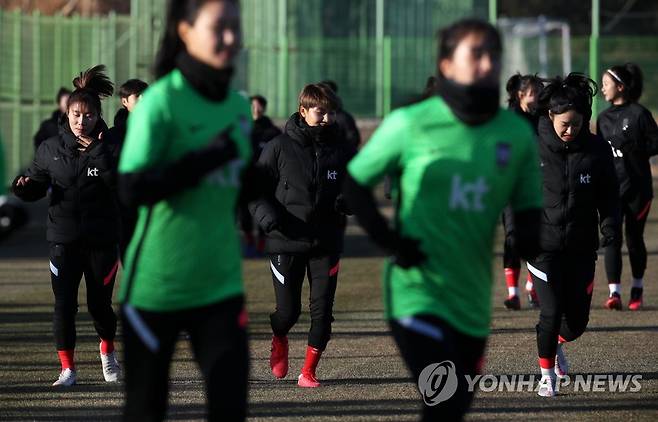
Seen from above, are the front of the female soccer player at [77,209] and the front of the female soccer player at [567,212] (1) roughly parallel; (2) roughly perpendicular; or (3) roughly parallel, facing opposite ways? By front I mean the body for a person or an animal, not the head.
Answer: roughly parallel

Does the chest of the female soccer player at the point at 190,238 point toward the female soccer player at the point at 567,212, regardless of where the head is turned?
no

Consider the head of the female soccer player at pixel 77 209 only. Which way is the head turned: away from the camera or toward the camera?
toward the camera

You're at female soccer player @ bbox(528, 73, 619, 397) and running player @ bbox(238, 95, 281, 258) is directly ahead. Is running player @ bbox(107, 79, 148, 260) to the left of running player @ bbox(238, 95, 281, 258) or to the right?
left

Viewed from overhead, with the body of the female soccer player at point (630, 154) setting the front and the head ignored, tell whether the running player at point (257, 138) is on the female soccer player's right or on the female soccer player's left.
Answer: on the female soccer player's right

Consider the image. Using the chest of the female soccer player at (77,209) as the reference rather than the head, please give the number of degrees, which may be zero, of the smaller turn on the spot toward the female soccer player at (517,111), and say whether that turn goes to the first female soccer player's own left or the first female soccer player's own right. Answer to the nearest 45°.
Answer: approximately 135° to the first female soccer player's own left

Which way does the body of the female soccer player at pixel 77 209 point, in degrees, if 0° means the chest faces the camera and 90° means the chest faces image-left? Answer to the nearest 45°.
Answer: approximately 0°

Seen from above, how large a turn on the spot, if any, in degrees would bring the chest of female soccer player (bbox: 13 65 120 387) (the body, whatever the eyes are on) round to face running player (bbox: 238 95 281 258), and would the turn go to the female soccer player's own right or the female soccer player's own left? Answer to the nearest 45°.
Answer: approximately 180°

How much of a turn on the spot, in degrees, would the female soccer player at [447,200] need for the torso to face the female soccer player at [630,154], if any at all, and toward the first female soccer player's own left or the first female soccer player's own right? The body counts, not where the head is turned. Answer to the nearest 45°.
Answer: approximately 135° to the first female soccer player's own left

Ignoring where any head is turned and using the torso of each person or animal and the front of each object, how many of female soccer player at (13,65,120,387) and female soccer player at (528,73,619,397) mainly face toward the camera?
2

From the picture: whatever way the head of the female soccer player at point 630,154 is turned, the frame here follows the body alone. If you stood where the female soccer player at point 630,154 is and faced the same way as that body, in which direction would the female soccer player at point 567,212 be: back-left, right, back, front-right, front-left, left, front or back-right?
front-left

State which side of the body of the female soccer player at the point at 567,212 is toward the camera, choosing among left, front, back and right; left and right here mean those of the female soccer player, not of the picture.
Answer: front

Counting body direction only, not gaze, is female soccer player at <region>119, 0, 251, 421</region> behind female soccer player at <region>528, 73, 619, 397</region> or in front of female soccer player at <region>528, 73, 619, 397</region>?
in front
